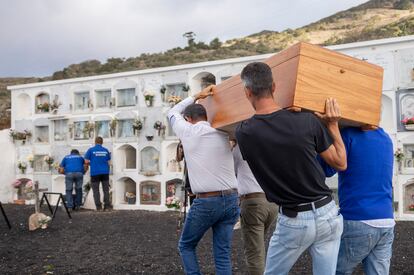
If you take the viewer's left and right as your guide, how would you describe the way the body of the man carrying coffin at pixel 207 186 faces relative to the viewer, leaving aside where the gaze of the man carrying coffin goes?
facing away from the viewer and to the left of the viewer

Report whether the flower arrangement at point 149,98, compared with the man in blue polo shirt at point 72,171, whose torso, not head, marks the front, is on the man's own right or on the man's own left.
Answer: on the man's own right

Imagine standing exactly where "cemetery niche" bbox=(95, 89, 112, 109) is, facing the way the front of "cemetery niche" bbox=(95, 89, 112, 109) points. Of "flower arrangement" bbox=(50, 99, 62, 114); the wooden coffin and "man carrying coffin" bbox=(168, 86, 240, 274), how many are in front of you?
2

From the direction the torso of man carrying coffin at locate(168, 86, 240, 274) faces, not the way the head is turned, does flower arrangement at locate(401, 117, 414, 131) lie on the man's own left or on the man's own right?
on the man's own right

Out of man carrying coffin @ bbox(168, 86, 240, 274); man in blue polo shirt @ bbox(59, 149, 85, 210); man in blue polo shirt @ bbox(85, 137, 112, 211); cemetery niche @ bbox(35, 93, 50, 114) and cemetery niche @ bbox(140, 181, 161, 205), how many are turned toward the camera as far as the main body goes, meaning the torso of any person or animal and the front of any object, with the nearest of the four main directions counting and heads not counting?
2

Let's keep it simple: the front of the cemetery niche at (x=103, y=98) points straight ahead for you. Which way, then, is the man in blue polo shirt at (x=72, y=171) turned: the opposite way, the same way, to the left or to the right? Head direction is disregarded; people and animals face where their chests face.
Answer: the opposite way

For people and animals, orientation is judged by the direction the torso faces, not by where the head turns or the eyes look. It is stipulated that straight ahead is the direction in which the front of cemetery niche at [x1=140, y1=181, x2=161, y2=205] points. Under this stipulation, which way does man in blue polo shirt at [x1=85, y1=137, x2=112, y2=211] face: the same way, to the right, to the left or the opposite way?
the opposite way

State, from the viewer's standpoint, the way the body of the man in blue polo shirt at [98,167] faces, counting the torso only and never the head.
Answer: away from the camera

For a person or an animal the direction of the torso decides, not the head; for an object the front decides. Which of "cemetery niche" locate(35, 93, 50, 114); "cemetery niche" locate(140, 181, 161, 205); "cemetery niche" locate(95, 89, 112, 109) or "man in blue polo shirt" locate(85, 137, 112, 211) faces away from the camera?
the man in blue polo shirt

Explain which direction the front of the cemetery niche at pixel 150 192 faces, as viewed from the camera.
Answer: facing the viewer

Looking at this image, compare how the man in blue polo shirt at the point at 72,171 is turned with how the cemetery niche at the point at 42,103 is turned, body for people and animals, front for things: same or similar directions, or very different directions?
very different directions

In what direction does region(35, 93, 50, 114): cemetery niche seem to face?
toward the camera

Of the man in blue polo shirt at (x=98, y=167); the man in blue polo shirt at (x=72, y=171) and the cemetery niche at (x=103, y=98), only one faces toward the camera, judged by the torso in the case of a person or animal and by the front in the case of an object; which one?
the cemetery niche

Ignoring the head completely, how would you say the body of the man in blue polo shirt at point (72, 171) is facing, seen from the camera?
away from the camera

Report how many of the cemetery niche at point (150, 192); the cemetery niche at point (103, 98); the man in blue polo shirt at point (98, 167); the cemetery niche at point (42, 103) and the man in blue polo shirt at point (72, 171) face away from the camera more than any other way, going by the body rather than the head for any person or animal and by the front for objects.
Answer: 2

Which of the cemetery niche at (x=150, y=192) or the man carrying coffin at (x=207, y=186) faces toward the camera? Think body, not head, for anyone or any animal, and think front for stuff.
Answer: the cemetery niche

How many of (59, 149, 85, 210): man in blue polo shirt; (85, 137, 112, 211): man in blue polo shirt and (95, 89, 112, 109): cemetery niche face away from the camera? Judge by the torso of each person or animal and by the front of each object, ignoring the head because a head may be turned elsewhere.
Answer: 2
